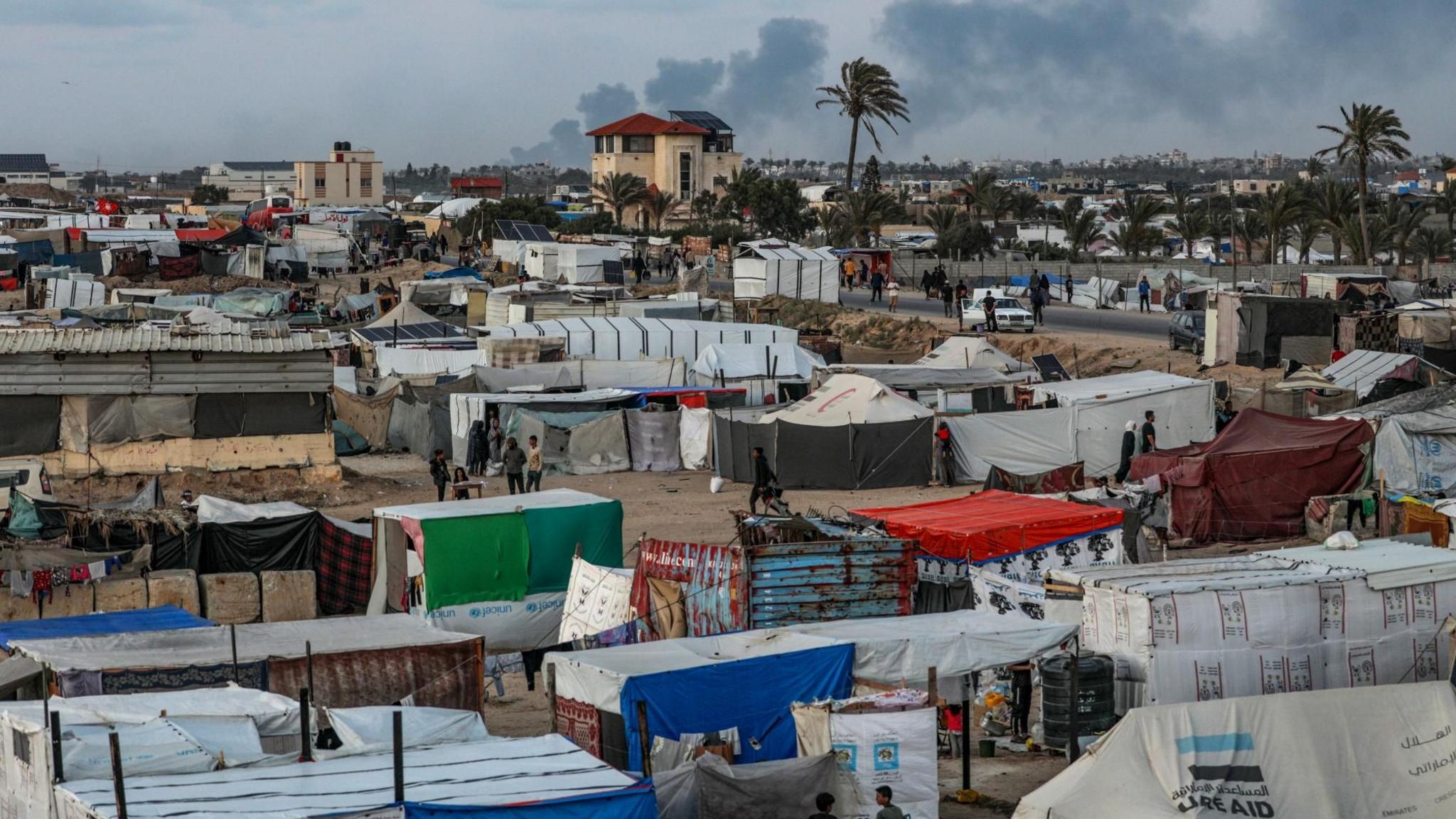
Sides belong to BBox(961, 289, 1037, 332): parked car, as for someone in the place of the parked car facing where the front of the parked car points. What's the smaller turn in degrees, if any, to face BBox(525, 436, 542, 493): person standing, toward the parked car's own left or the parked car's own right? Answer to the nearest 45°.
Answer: approximately 45° to the parked car's own right
